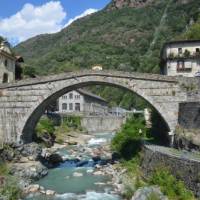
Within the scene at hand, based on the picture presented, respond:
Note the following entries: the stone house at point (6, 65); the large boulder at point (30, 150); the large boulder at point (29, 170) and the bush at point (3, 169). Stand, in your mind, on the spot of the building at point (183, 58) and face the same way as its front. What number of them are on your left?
0

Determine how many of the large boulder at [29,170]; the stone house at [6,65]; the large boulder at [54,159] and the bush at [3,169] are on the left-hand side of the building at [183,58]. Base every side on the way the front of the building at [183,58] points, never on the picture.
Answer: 0

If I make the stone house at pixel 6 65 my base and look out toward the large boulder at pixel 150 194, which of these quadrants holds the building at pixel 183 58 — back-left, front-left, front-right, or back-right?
front-left

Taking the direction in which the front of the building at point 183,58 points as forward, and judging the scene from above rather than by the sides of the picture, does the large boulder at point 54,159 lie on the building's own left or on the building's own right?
on the building's own right

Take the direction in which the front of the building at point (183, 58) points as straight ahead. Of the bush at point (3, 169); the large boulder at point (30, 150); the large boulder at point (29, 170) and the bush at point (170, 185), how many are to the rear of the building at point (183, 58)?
0

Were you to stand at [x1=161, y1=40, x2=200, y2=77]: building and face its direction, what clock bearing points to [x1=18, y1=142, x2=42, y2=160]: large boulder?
The large boulder is roughly at 2 o'clock from the building.

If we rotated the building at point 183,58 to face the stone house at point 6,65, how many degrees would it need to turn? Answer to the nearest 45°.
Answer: approximately 90° to its right

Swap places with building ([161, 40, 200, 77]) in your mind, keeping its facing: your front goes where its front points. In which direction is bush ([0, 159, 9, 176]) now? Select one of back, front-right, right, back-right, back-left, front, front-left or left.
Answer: front-right

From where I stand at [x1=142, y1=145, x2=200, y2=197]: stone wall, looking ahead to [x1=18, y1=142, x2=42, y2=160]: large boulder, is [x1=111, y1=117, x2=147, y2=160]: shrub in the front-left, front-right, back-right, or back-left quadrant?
front-right

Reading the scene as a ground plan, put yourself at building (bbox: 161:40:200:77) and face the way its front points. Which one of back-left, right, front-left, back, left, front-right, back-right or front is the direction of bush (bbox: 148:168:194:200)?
front

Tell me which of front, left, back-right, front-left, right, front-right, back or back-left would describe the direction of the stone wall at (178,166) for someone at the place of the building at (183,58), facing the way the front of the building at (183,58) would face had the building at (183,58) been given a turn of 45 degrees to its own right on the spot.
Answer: front-left

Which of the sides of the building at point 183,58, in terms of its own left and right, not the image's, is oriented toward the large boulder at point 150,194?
front

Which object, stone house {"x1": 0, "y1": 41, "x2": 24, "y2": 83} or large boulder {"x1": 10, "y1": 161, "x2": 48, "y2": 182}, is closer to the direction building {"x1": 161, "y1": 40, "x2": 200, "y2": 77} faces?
the large boulder

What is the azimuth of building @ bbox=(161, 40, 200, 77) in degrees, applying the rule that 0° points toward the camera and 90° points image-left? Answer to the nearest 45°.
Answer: approximately 0°

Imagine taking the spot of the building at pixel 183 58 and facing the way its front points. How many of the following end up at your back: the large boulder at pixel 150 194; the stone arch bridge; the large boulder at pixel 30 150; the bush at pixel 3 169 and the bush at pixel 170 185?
0

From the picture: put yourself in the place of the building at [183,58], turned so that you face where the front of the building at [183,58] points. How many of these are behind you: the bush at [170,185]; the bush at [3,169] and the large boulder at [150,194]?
0
